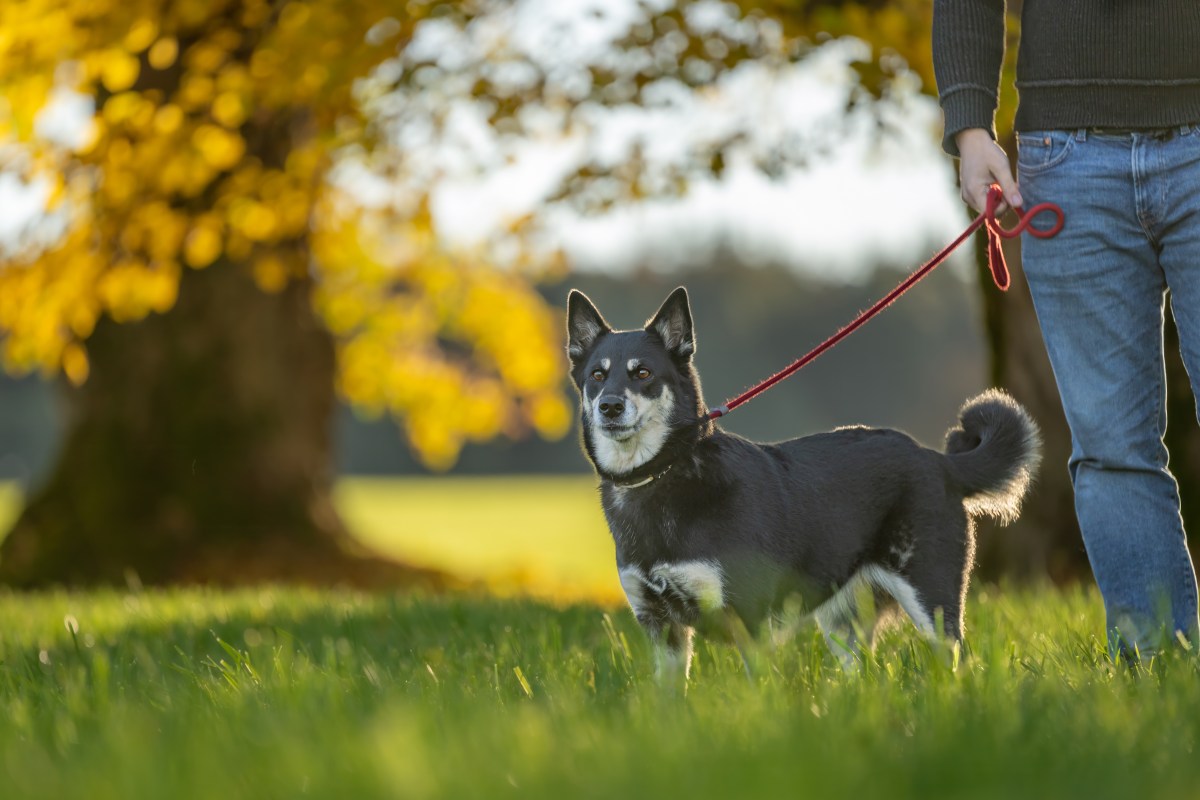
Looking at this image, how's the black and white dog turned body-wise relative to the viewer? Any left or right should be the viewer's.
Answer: facing the viewer and to the left of the viewer

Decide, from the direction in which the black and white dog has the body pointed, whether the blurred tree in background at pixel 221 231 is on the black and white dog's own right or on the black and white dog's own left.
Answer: on the black and white dog's own right
